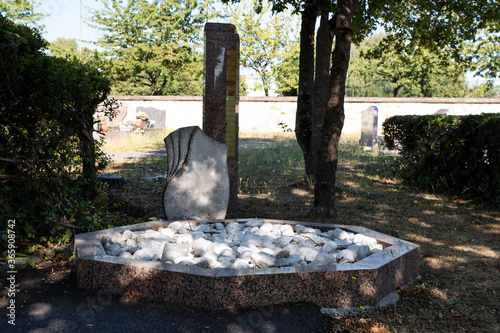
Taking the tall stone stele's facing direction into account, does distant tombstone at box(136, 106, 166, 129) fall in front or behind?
behind

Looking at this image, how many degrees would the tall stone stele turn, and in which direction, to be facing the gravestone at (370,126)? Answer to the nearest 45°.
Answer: approximately 90° to its left

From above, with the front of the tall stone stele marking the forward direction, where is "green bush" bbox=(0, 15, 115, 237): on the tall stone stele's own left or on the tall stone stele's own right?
on the tall stone stele's own right

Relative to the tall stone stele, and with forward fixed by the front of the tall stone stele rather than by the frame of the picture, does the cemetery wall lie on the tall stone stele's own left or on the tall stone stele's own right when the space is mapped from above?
on the tall stone stele's own left

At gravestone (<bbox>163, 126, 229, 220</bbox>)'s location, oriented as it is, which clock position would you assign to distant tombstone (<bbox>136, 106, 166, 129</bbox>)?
The distant tombstone is roughly at 6 o'clock from the gravestone.

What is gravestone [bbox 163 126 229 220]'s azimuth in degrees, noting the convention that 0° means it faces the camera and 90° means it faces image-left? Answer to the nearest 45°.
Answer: approximately 0°

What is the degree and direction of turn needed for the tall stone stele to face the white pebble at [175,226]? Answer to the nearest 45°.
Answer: approximately 45° to its right

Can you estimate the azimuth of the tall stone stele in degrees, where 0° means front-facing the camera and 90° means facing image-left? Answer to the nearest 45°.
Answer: approximately 315°
